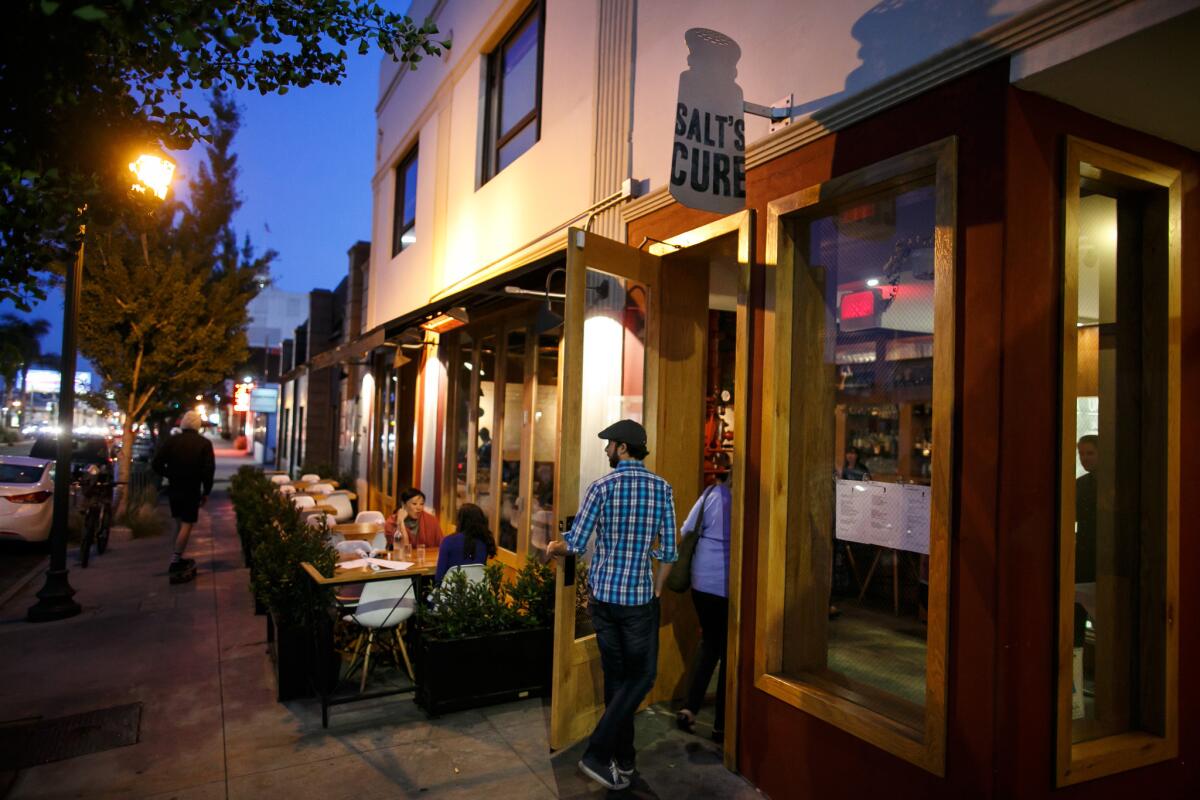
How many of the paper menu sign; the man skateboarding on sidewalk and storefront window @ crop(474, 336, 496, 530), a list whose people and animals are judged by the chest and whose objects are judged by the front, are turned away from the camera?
1

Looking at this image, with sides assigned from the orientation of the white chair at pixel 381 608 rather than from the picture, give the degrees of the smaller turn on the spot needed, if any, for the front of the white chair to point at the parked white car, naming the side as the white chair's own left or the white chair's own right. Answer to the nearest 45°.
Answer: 0° — it already faces it

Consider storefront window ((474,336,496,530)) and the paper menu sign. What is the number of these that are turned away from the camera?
0

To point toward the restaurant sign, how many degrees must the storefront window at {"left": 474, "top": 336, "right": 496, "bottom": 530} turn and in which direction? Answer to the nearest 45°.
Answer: approximately 90° to its left

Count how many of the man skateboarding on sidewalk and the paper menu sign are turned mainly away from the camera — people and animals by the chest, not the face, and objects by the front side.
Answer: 1

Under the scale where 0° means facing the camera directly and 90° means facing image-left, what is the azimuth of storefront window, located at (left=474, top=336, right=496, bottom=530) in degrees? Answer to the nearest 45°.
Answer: approximately 90°

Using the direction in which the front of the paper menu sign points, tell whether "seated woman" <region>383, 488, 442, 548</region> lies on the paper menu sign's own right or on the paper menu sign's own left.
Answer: on the paper menu sign's own right

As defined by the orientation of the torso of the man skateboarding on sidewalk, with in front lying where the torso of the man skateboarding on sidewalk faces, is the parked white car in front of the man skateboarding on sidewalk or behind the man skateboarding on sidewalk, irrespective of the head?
in front

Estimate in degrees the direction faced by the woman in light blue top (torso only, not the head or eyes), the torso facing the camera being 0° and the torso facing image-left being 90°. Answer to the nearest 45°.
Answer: approximately 225°

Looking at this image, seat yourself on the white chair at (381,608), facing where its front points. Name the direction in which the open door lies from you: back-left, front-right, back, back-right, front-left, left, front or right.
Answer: back-right

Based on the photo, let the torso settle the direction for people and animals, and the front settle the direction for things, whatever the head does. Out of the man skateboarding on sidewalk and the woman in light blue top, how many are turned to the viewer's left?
0

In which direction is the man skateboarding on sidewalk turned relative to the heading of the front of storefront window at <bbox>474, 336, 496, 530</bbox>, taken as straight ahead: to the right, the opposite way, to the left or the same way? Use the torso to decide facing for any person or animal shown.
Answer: to the right

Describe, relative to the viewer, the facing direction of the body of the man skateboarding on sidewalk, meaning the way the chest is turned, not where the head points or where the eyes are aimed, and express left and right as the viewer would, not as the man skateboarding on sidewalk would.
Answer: facing away from the viewer

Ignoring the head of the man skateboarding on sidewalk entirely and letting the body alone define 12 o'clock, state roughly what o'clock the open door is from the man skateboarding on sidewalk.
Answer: The open door is roughly at 5 o'clock from the man skateboarding on sidewalk.
